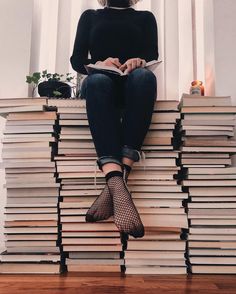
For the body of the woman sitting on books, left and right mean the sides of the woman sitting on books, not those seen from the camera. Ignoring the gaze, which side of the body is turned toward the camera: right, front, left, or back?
front
